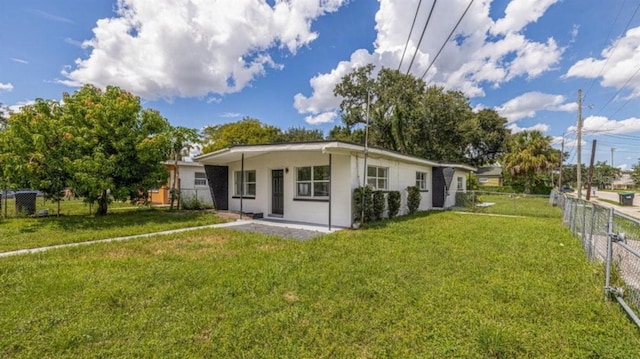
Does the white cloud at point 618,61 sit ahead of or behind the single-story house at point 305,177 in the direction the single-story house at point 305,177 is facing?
behind

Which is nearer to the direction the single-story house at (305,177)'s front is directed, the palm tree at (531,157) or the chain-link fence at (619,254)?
the chain-link fence

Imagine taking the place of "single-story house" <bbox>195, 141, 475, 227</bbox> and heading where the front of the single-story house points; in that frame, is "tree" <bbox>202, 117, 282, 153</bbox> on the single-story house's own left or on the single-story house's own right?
on the single-story house's own right

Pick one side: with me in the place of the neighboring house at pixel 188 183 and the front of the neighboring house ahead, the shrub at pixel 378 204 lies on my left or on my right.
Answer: on my left

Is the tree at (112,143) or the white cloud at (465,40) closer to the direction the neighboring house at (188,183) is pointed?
the tree

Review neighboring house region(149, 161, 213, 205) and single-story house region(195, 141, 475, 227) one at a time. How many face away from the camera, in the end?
0

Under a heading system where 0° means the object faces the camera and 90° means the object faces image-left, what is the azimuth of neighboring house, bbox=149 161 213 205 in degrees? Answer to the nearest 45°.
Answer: approximately 45°

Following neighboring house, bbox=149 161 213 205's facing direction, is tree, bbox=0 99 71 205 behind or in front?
in front

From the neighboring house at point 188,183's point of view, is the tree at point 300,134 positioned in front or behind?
behind

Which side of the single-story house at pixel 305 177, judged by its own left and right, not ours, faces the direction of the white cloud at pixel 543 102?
back

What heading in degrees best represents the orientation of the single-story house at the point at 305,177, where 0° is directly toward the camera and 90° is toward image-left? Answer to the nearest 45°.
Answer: approximately 45°
